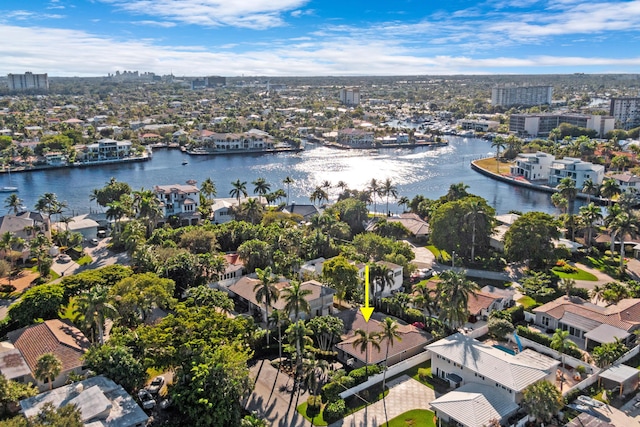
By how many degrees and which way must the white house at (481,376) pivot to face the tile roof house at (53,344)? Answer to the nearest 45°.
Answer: approximately 45° to its right

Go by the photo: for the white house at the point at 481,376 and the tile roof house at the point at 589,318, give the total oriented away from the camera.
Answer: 1

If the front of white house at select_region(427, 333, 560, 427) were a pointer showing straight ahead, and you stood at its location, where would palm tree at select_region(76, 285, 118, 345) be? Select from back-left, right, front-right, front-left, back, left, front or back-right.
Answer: front-right

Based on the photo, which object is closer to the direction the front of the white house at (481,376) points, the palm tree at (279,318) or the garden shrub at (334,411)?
the garden shrub

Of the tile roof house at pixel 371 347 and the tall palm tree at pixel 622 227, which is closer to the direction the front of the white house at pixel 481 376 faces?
the tile roof house

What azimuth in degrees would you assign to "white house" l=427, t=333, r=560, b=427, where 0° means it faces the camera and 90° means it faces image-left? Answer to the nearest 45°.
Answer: approximately 45°

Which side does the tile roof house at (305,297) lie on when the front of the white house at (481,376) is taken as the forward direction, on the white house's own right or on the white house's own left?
on the white house's own right
